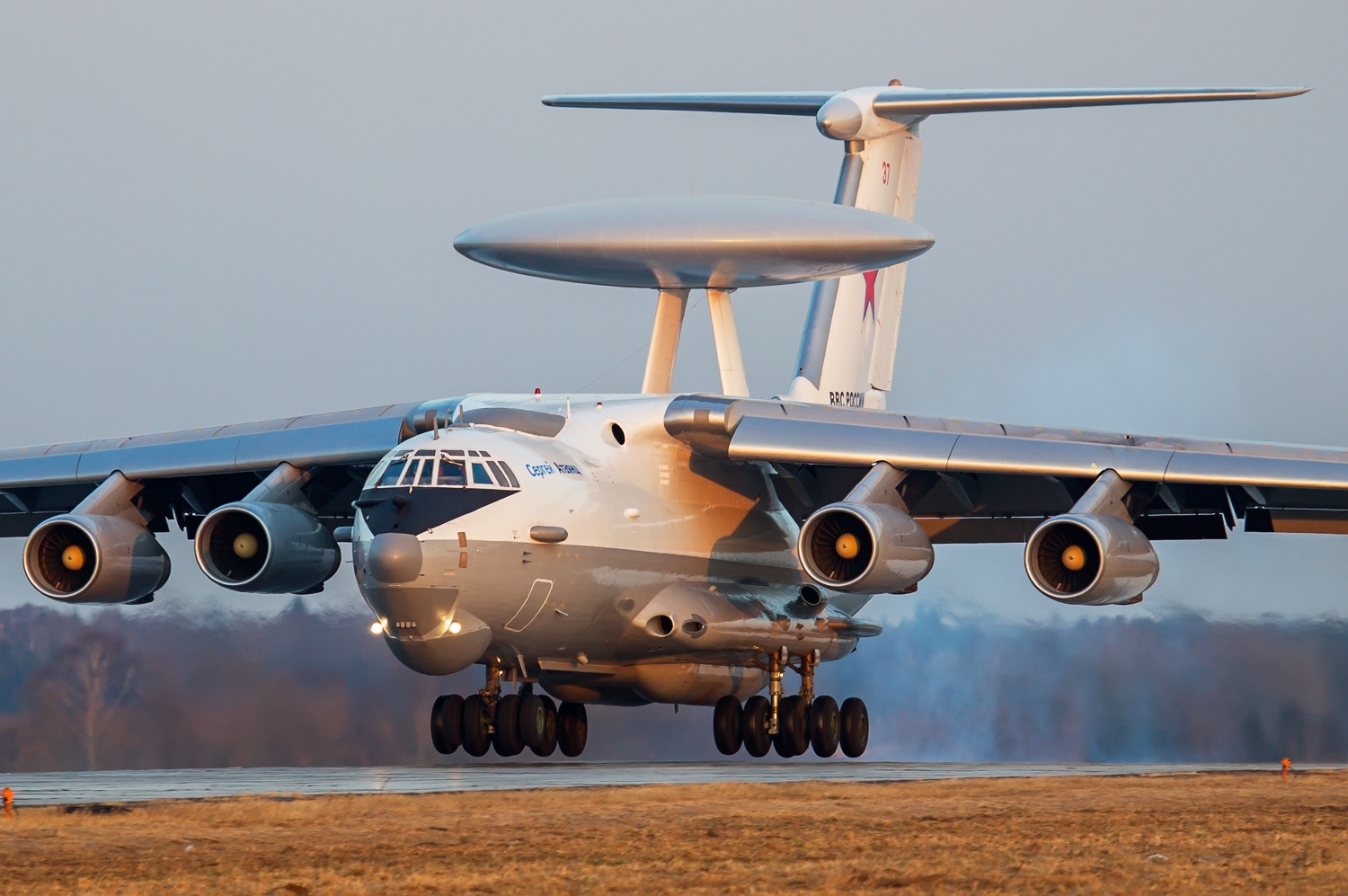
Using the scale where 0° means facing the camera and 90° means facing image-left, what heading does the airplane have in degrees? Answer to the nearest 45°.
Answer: approximately 0°

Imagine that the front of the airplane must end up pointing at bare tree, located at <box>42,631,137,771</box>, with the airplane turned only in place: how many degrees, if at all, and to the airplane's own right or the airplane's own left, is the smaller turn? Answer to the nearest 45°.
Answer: approximately 135° to the airplane's own right
